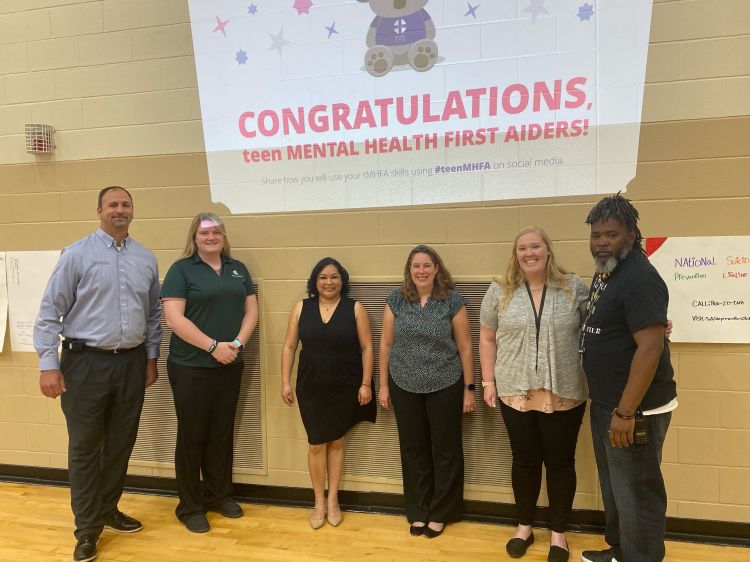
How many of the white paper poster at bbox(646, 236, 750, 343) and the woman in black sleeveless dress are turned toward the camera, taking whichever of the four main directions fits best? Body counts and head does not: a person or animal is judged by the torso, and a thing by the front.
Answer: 2

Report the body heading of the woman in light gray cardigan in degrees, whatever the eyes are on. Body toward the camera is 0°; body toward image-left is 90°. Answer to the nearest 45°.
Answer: approximately 0°

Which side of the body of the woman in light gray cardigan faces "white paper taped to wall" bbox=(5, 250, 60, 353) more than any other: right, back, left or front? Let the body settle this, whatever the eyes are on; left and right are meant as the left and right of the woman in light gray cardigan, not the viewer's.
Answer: right

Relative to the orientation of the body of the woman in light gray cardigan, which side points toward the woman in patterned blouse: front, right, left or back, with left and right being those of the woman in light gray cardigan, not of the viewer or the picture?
right

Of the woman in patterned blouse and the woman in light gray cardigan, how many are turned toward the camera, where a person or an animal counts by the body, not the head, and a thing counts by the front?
2

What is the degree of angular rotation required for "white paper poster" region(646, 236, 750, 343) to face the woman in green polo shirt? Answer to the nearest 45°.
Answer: approximately 45° to its right

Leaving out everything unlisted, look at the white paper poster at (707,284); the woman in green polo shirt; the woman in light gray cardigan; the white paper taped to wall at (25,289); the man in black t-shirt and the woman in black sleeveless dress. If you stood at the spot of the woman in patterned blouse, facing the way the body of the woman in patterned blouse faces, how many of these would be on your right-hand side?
3
